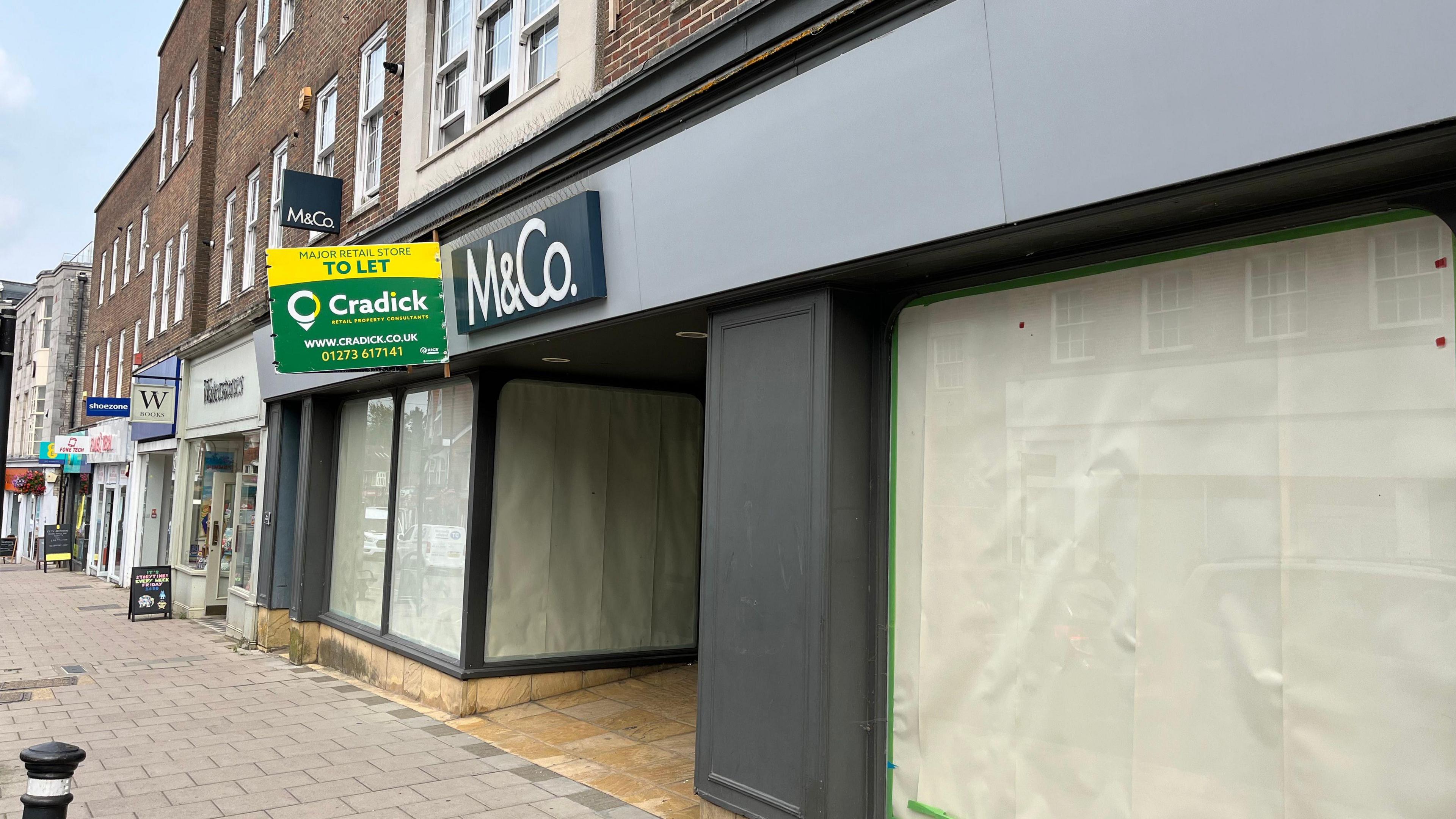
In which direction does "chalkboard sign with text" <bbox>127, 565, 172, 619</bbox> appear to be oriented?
toward the camera

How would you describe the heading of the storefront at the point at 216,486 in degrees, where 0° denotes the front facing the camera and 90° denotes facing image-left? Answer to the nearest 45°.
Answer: approximately 45°

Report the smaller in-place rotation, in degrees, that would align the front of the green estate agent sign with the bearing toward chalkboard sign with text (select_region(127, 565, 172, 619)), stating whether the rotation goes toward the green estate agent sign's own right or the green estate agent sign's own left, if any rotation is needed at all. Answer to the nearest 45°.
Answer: approximately 180°

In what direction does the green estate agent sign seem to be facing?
toward the camera

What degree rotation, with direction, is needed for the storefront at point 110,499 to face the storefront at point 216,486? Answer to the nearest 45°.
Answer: approximately 45° to its left

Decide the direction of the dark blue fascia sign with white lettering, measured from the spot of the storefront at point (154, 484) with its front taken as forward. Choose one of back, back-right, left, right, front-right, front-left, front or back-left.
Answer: front-left

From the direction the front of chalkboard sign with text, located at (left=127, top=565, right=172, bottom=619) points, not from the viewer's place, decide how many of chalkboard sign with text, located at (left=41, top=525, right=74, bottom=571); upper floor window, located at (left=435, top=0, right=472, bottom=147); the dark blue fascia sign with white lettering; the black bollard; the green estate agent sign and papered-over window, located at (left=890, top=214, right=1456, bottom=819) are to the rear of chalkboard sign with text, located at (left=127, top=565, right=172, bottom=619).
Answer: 1

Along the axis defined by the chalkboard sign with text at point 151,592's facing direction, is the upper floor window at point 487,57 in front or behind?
in front

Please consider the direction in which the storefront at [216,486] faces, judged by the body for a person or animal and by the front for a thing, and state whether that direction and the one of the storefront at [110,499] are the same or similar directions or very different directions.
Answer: same or similar directions

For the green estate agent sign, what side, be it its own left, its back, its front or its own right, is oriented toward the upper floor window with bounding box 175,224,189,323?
back

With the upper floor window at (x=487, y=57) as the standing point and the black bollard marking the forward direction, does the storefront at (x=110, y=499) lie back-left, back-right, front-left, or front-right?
back-right

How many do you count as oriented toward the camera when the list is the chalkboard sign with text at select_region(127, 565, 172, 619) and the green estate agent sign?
2
